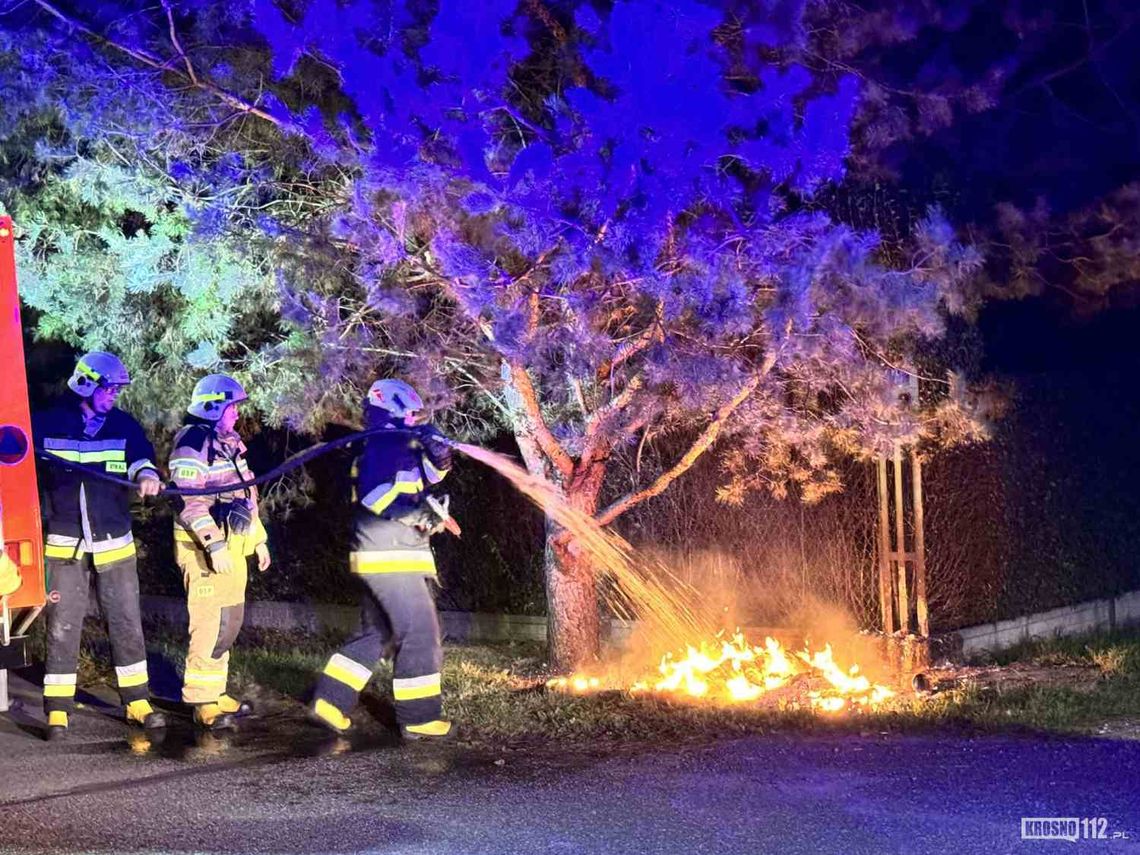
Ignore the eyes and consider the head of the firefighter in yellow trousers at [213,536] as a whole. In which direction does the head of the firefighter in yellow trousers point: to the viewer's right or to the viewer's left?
to the viewer's right

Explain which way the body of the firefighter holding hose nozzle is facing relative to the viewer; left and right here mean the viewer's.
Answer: facing to the right of the viewer

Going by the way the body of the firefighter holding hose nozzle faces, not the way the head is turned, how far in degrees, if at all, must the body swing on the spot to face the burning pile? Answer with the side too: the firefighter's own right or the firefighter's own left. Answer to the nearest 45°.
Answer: approximately 45° to the firefighter's own left

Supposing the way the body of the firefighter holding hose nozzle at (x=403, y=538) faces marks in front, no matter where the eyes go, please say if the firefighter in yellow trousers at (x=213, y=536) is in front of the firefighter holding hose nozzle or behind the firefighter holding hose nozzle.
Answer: behind

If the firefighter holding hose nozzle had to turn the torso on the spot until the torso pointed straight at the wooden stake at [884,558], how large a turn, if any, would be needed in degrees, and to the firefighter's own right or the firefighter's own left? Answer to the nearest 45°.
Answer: approximately 45° to the firefighter's own left

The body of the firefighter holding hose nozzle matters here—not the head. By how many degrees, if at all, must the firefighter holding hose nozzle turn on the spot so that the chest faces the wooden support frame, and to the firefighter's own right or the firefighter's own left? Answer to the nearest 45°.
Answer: approximately 45° to the firefighter's own left
